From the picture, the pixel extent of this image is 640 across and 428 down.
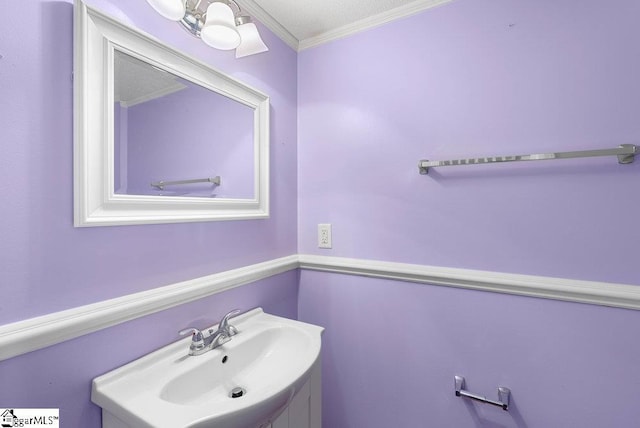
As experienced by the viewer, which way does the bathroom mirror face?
facing the viewer and to the right of the viewer

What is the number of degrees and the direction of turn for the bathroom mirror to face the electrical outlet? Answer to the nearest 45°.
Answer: approximately 45° to its left

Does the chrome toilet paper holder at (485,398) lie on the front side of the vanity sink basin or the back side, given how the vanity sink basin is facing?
on the front side

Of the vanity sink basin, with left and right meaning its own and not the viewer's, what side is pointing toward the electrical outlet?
left

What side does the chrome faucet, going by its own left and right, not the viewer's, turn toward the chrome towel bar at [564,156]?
front

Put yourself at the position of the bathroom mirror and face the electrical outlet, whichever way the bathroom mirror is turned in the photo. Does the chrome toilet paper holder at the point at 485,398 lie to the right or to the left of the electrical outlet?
right
